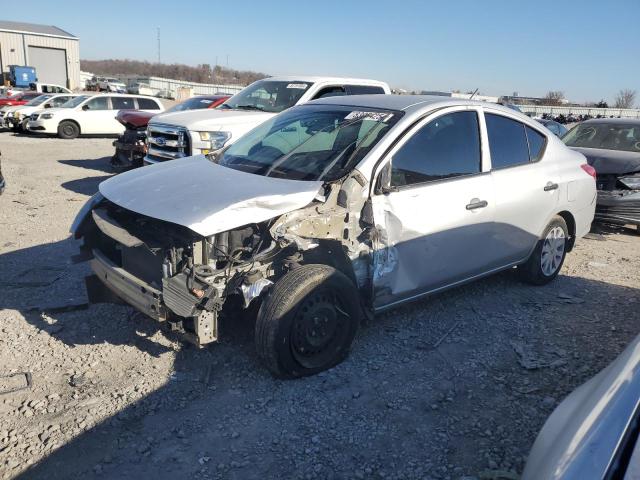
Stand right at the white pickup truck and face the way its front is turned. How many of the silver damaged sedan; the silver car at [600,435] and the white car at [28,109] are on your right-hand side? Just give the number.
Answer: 1

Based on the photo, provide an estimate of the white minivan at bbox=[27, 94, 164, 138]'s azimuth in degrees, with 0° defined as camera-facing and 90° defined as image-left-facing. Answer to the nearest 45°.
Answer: approximately 45°

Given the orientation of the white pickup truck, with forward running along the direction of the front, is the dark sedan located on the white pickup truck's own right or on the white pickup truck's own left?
on the white pickup truck's own left

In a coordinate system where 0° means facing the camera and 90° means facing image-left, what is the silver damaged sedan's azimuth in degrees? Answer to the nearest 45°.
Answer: approximately 45°

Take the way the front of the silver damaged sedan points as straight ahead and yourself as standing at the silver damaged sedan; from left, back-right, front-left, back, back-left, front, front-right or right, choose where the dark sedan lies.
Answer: back

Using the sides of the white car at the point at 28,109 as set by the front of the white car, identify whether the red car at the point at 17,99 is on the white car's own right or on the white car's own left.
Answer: on the white car's own right

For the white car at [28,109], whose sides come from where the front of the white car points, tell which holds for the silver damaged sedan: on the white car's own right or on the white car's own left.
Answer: on the white car's own left

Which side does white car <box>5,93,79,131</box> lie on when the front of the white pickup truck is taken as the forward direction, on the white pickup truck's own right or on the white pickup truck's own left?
on the white pickup truck's own right

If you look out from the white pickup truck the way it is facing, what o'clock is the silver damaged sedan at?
The silver damaged sedan is roughly at 10 o'clock from the white pickup truck.

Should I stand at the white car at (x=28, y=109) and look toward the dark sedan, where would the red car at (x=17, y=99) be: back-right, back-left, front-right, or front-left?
back-left

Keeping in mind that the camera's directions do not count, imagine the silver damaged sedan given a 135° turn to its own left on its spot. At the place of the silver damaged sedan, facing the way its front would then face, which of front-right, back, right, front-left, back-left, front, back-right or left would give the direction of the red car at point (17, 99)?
back-left

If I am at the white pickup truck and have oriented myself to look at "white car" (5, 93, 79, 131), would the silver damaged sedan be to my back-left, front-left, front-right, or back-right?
back-left

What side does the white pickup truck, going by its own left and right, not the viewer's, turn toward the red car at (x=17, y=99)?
right
